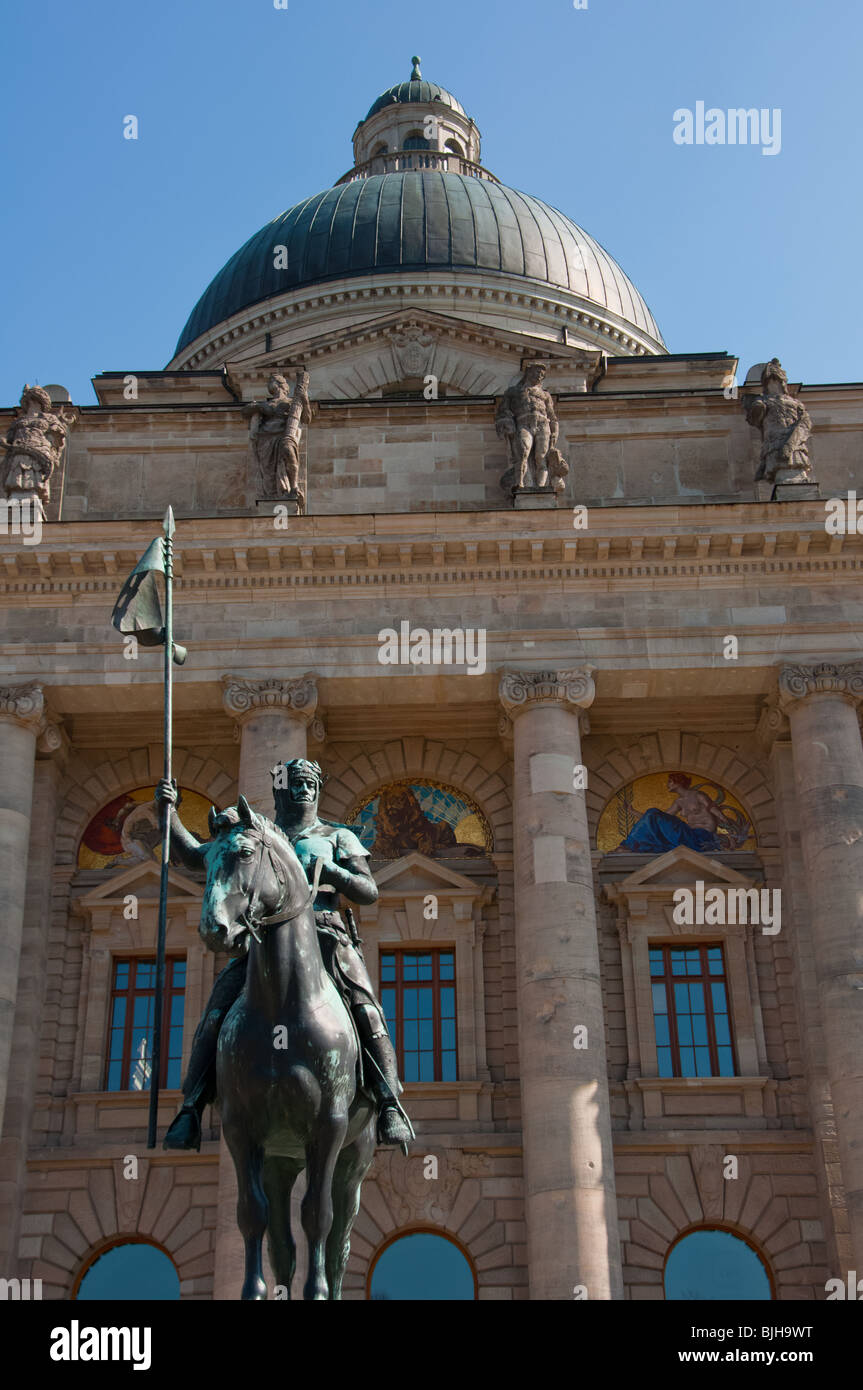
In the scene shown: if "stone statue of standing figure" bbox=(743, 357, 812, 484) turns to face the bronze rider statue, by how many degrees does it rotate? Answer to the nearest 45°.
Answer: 0° — it already faces it

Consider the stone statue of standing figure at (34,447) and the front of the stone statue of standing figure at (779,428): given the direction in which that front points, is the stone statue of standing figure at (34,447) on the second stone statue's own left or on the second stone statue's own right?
on the second stone statue's own right

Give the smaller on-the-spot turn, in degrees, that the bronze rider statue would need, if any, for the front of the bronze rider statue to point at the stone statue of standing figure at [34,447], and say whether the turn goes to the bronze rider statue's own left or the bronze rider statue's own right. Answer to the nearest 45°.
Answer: approximately 180°

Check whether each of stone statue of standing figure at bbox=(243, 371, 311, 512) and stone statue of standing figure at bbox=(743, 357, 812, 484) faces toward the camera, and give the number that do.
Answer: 2

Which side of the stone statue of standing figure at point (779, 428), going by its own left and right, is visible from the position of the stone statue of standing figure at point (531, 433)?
right

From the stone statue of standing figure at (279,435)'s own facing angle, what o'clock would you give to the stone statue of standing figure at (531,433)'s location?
the stone statue of standing figure at (531,433) is roughly at 9 o'clock from the stone statue of standing figure at (279,435).

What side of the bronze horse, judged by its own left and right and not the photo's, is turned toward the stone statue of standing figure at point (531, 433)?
back

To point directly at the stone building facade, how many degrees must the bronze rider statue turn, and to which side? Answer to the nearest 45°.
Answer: approximately 180°

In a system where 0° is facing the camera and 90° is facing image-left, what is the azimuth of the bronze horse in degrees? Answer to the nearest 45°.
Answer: approximately 0°
